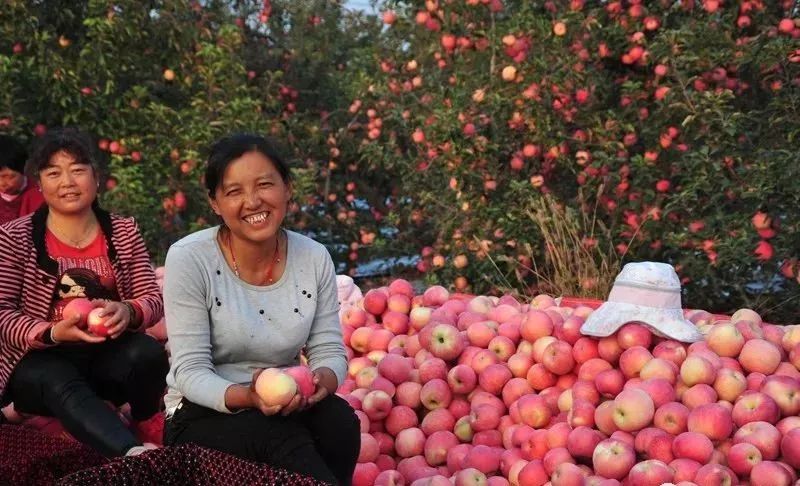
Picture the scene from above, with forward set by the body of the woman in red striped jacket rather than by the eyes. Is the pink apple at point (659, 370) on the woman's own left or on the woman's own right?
on the woman's own left

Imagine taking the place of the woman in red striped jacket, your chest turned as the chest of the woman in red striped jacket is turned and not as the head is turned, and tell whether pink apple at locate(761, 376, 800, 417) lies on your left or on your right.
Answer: on your left

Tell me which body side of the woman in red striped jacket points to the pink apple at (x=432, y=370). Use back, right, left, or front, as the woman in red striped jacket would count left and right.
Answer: left

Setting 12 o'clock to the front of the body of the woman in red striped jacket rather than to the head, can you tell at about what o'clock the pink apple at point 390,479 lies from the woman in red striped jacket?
The pink apple is roughly at 10 o'clock from the woman in red striped jacket.

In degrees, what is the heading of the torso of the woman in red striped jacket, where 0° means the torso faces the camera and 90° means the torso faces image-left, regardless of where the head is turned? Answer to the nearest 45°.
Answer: approximately 0°

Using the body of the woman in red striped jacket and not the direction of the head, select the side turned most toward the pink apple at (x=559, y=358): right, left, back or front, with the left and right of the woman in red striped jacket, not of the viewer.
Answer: left

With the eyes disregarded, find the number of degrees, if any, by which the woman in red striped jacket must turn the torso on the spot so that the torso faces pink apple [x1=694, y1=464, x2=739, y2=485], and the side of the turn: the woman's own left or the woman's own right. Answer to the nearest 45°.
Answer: approximately 45° to the woman's own left

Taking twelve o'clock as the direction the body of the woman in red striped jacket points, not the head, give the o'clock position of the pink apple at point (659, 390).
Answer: The pink apple is roughly at 10 o'clock from the woman in red striped jacket.

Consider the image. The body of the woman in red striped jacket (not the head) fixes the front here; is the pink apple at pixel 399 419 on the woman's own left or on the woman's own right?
on the woman's own left
